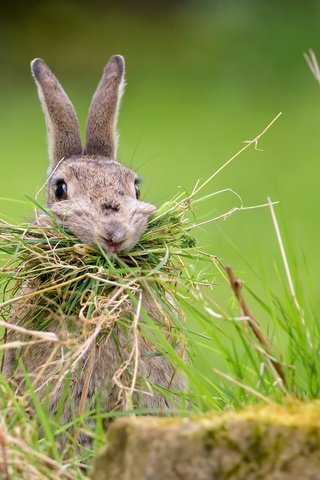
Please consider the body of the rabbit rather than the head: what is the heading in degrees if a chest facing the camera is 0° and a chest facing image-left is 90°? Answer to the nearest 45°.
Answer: approximately 0°

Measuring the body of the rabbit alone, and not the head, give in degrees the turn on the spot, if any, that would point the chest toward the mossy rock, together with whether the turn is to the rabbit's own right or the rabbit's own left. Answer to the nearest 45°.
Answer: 0° — it already faces it
